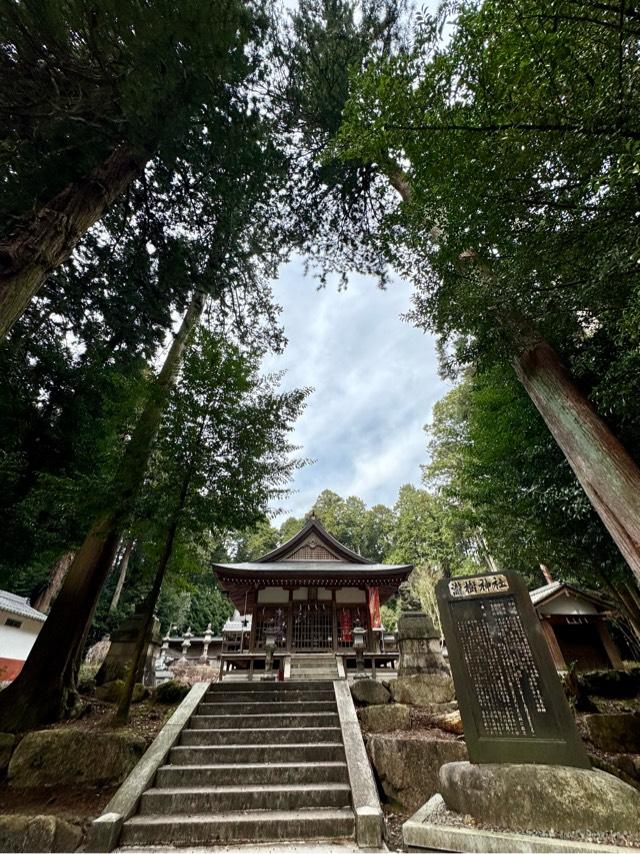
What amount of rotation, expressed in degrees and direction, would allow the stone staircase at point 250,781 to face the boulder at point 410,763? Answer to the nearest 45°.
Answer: approximately 90° to its left

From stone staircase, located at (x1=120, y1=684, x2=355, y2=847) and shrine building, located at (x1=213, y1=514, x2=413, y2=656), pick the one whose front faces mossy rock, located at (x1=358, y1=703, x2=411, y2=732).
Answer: the shrine building

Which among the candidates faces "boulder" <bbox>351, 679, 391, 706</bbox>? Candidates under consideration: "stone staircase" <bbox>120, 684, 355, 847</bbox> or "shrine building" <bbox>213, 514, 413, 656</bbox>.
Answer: the shrine building

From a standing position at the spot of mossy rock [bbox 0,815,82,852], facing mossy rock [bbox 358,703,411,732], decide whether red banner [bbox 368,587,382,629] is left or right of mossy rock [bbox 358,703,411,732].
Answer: left

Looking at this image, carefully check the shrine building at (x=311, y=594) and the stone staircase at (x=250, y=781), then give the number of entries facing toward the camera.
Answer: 2

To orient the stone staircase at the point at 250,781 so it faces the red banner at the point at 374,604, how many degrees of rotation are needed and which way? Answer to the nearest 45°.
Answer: approximately 135° to its left

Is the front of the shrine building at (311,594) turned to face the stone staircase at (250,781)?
yes

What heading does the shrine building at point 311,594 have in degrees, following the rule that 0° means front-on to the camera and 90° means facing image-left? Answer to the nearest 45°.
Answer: approximately 0°

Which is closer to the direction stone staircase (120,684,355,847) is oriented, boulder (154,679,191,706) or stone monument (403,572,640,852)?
the stone monument
